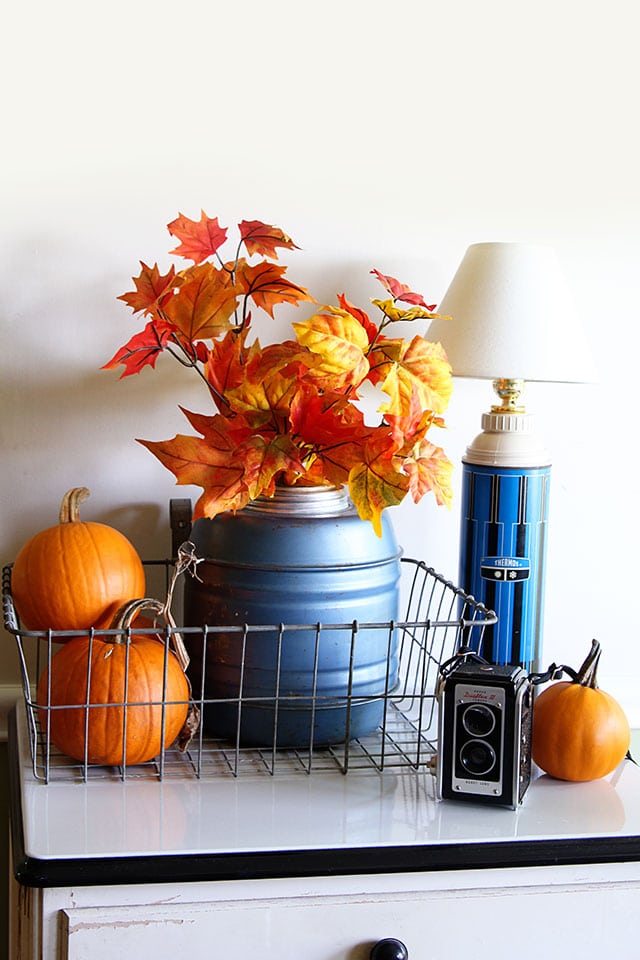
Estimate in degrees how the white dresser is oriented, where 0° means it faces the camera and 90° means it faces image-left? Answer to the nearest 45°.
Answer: approximately 0°

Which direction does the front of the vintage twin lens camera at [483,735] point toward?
toward the camera
